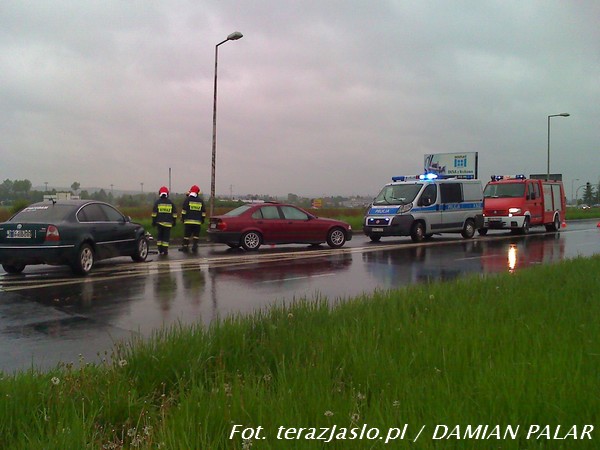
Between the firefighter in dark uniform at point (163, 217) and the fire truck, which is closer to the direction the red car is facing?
the fire truck

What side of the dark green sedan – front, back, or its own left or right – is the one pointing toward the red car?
front

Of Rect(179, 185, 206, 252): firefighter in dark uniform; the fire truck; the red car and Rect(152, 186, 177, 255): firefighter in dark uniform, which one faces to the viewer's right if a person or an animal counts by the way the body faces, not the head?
the red car

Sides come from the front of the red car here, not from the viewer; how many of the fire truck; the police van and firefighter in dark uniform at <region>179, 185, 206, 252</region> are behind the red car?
1

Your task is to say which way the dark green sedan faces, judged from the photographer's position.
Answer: facing away from the viewer and to the right of the viewer

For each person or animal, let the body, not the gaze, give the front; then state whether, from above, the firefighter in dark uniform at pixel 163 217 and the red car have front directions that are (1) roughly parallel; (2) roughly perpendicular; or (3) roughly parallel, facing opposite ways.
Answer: roughly perpendicular

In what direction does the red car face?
to the viewer's right

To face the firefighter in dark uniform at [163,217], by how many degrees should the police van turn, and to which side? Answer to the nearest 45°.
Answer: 0° — it already faces them

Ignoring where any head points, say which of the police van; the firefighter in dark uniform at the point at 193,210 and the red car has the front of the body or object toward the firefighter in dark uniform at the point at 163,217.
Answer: the police van

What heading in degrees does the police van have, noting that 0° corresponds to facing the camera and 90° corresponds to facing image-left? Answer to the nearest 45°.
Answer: approximately 45°
